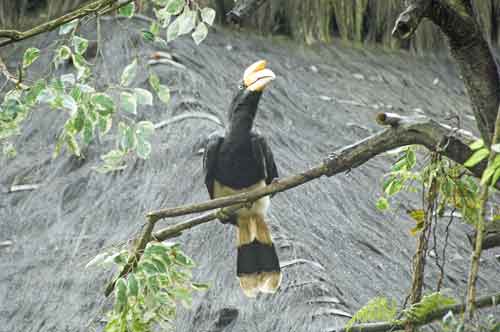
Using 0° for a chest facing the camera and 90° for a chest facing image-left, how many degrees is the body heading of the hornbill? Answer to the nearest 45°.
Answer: approximately 0°

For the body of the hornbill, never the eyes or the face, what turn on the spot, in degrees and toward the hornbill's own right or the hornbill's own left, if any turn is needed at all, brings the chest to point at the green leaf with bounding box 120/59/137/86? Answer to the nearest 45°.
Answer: approximately 45° to the hornbill's own right

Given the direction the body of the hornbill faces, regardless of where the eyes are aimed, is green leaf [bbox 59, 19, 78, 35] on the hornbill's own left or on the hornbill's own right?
on the hornbill's own right

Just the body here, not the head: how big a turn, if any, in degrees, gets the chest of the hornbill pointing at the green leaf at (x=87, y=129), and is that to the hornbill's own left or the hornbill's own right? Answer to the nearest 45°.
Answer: approximately 45° to the hornbill's own right
